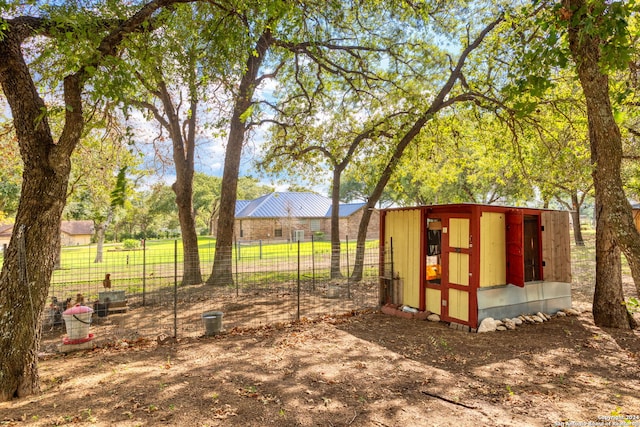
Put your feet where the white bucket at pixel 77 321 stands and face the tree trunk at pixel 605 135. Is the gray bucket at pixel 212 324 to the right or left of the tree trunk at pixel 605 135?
left

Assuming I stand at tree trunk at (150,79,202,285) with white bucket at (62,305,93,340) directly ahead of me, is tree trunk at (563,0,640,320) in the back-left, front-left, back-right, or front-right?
front-left

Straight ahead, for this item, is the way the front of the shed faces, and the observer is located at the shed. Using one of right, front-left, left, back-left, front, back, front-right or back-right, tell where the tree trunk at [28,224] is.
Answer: front

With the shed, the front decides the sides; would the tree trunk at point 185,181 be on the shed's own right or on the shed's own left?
on the shed's own right

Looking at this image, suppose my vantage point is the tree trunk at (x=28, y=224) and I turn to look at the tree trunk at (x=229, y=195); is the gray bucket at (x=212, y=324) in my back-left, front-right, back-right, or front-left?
front-right

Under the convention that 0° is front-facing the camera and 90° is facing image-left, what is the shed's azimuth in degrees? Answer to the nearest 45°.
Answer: approximately 45°
